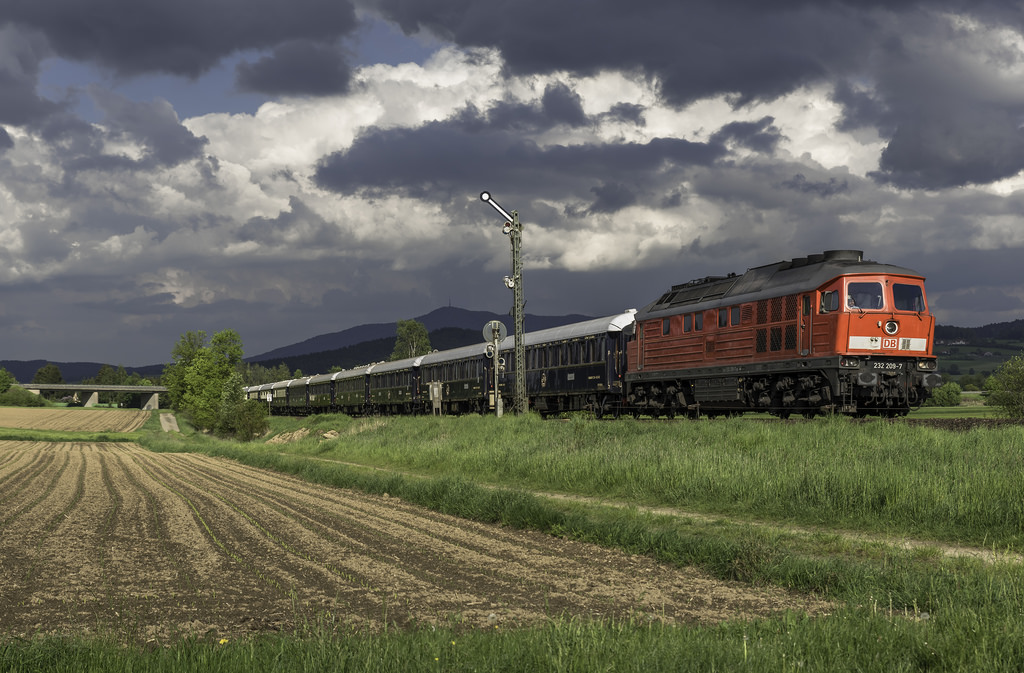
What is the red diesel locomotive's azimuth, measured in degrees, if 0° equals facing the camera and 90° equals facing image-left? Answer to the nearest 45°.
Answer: approximately 315°
